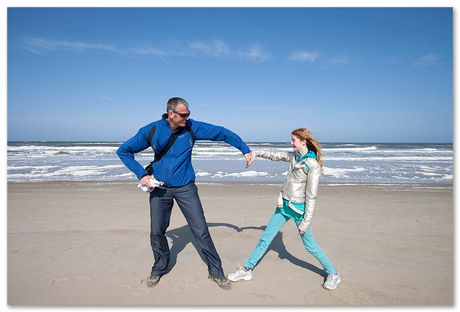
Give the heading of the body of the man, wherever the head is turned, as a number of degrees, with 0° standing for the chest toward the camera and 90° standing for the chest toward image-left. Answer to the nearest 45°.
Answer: approximately 0°

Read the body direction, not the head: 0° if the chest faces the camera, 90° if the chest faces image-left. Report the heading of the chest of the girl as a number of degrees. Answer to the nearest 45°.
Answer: approximately 45°
